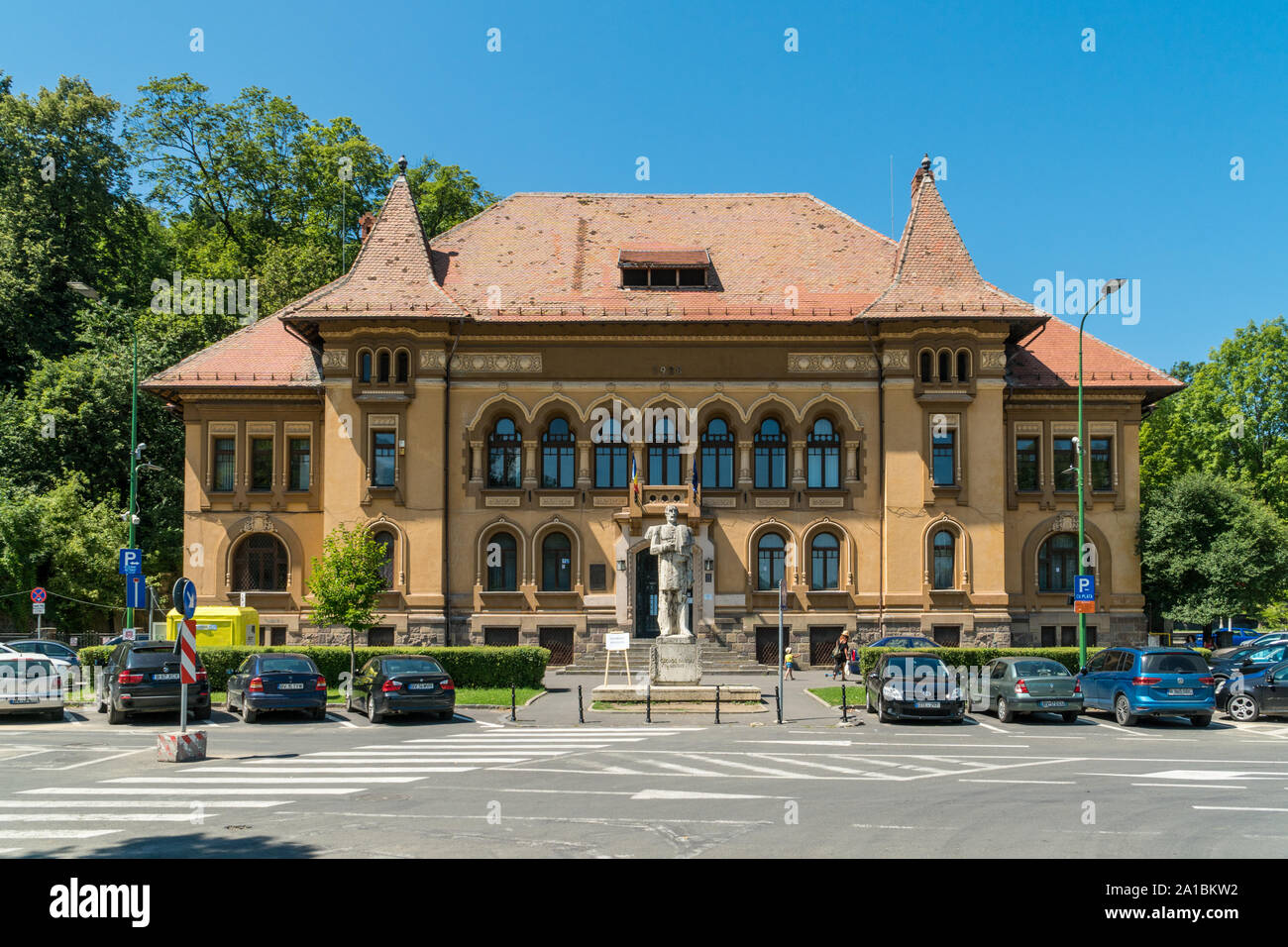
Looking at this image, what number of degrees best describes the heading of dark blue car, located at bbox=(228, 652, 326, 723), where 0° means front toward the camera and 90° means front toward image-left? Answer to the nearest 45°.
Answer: approximately 135°

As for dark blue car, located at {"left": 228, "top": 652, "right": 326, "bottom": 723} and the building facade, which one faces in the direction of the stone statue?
the building facade

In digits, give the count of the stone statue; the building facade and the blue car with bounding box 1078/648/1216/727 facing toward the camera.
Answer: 2

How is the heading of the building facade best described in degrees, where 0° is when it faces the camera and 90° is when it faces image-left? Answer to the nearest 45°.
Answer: approximately 0°

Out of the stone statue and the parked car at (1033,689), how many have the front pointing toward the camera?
1

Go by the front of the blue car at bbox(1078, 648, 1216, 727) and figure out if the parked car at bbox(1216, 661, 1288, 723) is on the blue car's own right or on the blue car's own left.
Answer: on the blue car's own right

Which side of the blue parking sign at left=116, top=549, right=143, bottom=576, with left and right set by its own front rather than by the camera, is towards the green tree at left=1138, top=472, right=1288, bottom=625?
left

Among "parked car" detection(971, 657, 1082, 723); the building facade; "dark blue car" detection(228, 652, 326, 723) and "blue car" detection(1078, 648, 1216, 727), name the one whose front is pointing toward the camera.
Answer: the building facade

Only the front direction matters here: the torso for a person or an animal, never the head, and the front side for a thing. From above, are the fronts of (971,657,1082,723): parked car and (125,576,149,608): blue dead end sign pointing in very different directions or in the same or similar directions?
very different directions

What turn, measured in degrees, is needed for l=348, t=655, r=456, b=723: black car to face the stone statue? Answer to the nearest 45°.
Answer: approximately 90° to its right
